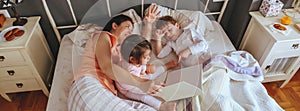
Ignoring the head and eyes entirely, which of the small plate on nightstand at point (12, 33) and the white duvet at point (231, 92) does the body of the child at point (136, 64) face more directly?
the white duvet

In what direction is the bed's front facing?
toward the camera

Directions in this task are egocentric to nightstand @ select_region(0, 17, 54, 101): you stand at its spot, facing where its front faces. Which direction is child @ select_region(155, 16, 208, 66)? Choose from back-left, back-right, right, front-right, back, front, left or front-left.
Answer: front-left

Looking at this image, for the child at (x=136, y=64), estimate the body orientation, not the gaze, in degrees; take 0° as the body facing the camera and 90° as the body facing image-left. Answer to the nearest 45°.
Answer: approximately 270°

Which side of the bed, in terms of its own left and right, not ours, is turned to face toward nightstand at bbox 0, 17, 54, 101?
right

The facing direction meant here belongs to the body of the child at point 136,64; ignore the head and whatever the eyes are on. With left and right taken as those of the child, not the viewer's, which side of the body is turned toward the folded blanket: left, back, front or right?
front

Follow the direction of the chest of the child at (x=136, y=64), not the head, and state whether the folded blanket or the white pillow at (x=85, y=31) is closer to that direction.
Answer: the folded blanket

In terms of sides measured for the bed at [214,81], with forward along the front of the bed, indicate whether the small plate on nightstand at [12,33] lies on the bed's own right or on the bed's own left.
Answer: on the bed's own right

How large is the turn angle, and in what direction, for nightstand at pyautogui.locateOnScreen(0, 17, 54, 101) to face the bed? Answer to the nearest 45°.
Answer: approximately 45° to its left

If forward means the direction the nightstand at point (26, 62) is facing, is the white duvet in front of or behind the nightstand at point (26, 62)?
in front

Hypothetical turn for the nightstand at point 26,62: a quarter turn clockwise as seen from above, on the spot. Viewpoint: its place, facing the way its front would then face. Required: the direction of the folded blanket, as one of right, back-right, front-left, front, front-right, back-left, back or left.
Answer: back-left

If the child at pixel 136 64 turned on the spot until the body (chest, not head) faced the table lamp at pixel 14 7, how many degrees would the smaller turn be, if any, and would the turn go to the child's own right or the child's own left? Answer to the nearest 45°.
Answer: approximately 135° to the child's own left

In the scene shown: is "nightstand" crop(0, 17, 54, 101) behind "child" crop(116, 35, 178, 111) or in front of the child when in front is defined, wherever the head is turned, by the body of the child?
behind
